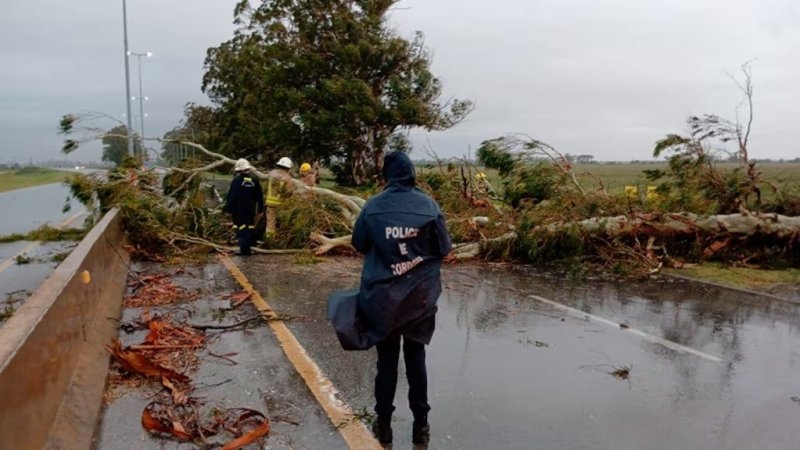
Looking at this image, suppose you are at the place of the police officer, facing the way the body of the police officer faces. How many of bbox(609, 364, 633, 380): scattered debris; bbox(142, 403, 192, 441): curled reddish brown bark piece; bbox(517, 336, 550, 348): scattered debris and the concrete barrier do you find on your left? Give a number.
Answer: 2

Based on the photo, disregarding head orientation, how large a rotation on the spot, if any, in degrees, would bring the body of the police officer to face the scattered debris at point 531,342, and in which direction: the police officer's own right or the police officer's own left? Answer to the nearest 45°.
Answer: approximately 45° to the police officer's own right

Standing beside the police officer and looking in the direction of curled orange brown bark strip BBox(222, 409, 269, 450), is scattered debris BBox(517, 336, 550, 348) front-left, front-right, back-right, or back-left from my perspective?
back-right

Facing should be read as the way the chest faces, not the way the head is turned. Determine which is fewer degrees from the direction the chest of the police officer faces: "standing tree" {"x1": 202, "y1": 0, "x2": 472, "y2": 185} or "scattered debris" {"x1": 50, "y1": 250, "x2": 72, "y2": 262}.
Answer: the standing tree

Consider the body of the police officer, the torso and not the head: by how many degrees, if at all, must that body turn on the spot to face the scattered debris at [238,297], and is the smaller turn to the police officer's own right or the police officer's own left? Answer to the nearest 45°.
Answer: approximately 45° to the police officer's own left

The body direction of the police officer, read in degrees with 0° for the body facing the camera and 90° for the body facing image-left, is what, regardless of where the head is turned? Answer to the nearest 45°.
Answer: approximately 180°
